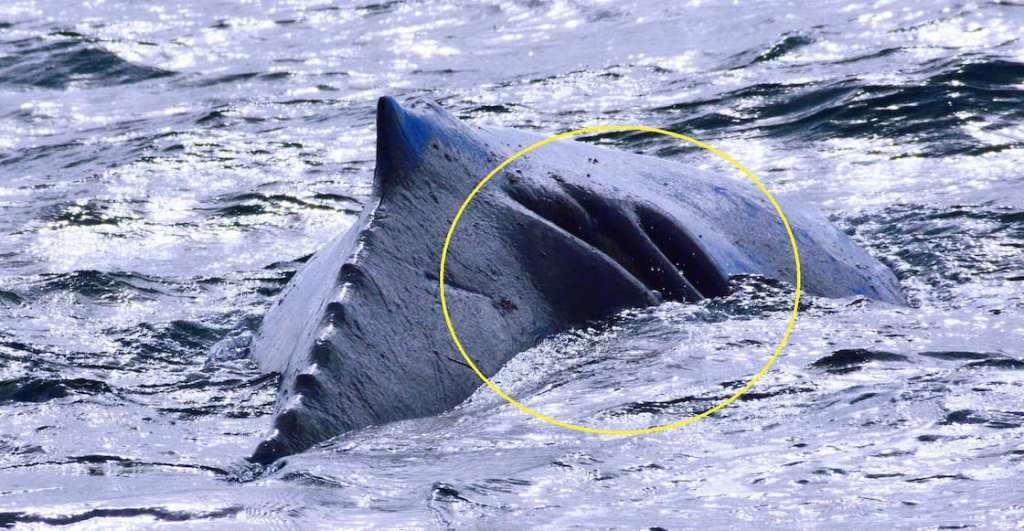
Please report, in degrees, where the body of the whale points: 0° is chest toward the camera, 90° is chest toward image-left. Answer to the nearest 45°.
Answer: approximately 225°
